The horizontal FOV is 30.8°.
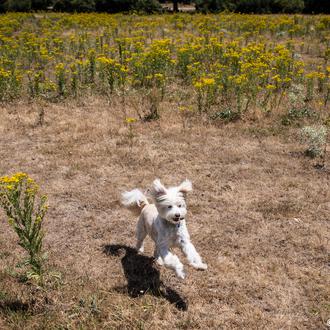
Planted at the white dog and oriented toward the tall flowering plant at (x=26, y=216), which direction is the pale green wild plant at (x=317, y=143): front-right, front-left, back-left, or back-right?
back-right

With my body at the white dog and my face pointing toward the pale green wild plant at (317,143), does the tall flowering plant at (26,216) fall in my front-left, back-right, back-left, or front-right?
back-left

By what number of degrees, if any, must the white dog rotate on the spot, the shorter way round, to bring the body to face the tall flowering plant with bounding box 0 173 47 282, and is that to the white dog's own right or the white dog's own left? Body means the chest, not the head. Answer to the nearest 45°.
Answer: approximately 135° to the white dog's own right

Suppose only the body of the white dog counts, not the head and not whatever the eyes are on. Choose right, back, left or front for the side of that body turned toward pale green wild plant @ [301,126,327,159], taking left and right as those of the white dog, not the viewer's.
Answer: left

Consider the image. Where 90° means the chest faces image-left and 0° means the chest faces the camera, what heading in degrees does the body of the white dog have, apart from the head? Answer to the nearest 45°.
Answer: approximately 315°
